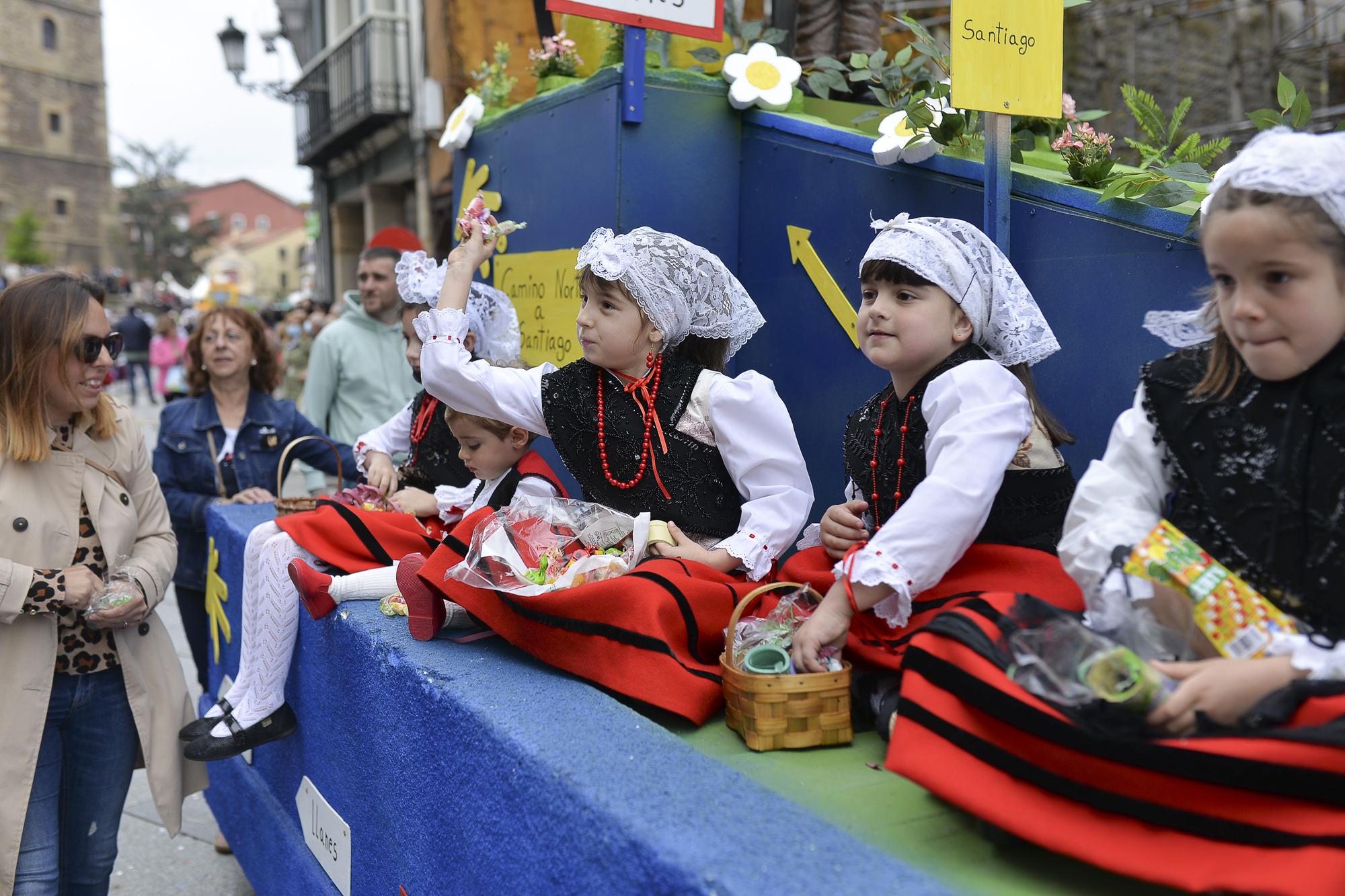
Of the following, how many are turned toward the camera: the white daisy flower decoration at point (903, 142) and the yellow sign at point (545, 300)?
2

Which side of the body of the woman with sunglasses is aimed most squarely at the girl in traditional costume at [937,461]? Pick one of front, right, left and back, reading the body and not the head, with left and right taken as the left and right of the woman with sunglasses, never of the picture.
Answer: front

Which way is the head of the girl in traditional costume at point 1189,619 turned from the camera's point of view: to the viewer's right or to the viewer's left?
to the viewer's left

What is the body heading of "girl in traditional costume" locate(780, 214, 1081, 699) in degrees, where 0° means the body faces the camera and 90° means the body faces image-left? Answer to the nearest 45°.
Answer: approximately 45°

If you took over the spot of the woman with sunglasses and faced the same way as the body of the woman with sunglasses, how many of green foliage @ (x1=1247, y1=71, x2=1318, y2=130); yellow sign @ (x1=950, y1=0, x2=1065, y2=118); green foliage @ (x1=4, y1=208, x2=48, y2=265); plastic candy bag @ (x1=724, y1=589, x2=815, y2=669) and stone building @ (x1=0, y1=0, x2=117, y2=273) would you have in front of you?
3

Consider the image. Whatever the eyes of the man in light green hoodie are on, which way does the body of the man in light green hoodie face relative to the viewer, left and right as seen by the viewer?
facing the viewer and to the right of the viewer

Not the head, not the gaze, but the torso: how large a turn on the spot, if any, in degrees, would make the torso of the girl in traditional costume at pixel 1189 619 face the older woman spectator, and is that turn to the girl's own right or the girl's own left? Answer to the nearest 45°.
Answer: approximately 90° to the girl's own right

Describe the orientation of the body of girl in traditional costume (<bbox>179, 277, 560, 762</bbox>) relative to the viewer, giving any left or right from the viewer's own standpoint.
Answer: facing to the left of the viewer

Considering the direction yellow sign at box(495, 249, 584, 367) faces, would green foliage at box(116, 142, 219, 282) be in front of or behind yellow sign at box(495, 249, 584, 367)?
behind

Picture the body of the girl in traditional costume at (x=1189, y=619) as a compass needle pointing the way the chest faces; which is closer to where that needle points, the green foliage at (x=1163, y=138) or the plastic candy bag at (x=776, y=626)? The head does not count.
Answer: the plastic candy bag

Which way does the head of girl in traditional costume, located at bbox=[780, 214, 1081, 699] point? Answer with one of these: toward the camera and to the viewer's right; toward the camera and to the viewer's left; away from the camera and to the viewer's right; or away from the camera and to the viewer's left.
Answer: toward the camera and to the viewer's left

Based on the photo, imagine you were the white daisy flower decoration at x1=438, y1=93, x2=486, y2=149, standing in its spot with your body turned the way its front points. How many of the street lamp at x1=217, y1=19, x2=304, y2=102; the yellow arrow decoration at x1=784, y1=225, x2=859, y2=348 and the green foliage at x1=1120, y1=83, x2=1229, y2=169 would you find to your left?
2

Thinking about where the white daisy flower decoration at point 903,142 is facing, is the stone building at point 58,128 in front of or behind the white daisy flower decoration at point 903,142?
behind

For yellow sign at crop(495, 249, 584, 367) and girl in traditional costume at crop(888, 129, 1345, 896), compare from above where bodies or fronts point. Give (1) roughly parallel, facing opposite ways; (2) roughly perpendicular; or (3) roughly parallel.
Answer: roughly perpendicular

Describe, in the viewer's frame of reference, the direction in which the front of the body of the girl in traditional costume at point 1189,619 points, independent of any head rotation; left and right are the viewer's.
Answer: facing the viewer and to the left of the viewer
